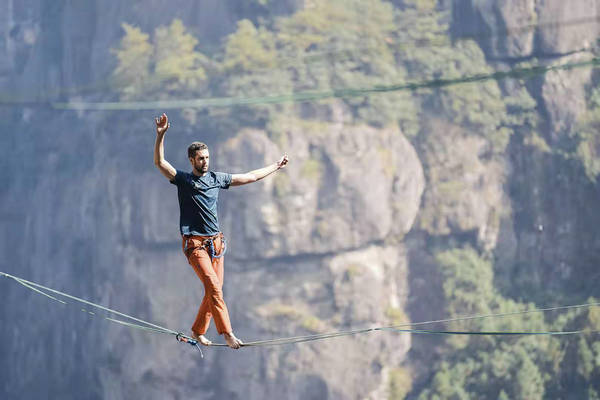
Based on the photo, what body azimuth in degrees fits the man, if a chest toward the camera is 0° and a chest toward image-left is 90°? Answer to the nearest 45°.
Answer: approximately 315°

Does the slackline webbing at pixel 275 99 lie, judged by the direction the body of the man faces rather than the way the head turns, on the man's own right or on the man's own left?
on the man's own left
